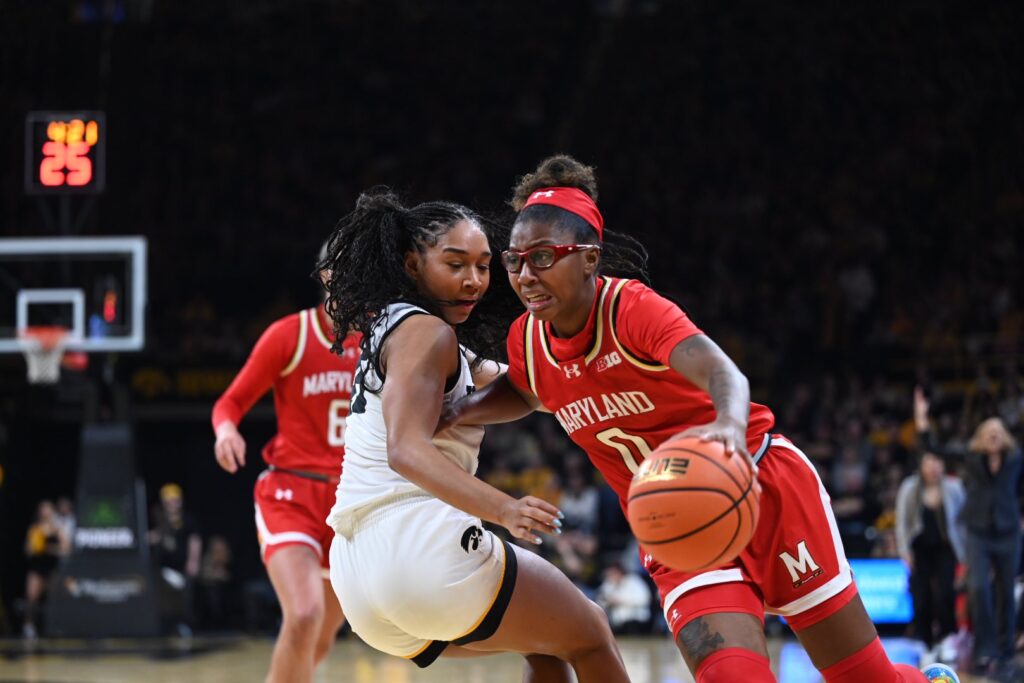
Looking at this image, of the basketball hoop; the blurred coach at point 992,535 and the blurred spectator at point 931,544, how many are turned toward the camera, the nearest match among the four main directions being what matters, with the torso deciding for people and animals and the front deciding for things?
3

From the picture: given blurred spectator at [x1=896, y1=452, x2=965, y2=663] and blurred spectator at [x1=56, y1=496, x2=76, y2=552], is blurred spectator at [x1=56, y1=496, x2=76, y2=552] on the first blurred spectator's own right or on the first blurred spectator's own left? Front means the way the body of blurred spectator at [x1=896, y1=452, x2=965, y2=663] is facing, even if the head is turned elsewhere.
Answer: on the first blurred spectator's own right

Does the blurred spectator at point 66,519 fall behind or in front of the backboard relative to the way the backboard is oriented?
behind

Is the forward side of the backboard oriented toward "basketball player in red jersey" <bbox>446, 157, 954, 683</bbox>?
yes

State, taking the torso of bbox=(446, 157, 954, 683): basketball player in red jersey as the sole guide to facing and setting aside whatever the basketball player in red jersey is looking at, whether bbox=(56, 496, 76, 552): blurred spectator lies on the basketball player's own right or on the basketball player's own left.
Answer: on the basketball player's own right

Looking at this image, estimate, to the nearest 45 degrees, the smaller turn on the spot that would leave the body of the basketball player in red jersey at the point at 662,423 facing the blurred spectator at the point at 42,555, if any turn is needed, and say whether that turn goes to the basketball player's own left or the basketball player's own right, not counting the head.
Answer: approximately 90° to the basketball player's own right

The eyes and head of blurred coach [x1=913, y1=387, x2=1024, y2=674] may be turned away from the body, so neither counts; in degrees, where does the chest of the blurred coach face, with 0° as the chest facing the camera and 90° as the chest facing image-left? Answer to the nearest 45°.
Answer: approximately 0°
